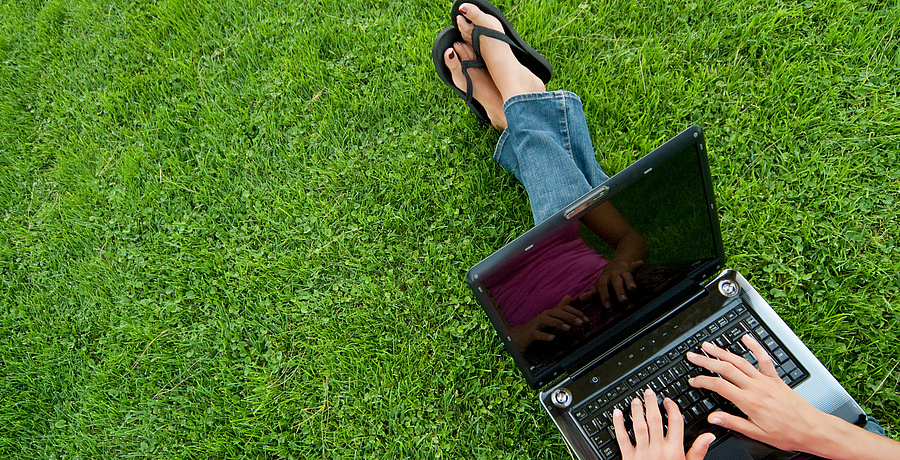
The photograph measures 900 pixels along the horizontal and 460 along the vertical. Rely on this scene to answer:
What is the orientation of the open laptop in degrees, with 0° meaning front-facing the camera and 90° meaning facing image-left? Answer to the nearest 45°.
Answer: approximately 315°
